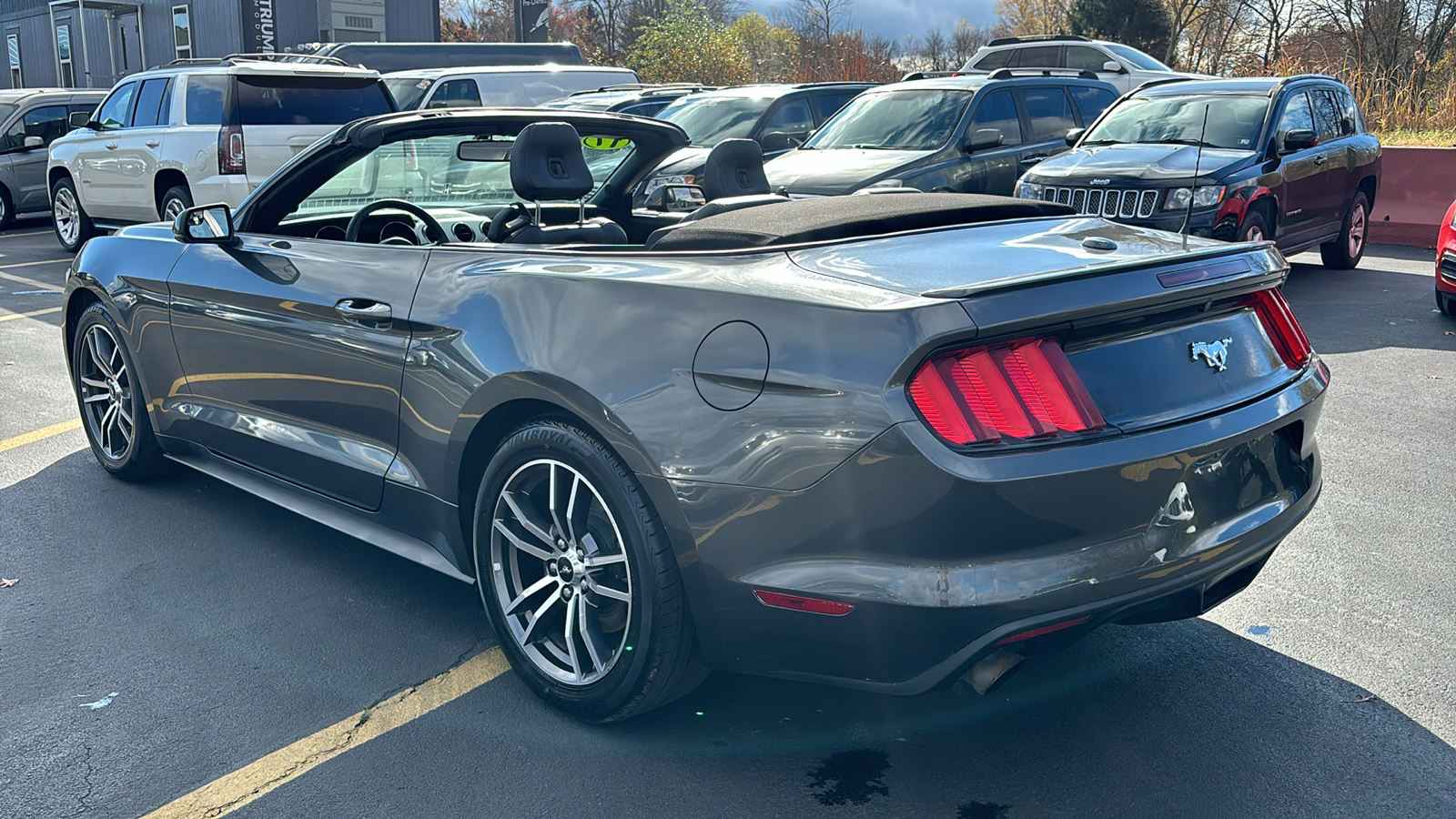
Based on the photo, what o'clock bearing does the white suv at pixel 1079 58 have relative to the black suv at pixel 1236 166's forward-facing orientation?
The white suv is roughly at 4 o'clock from the black suv.

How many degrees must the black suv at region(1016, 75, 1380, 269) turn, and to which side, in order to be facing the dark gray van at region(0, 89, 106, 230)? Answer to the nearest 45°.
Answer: approximately 45° to its right

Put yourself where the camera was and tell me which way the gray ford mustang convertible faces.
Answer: facing away from the viewer and to the left of the viewer

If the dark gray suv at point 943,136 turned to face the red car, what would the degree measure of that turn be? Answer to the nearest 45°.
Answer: approximately 90° to its left

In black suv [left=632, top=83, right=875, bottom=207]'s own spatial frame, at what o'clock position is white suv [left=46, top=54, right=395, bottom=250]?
The white suv is roughly at 1 o'clock from the black suv.

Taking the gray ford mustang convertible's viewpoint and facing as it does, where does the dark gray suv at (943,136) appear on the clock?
The dark gray suv is roughly at 2 o'clock from the gray ford mustang convertible.

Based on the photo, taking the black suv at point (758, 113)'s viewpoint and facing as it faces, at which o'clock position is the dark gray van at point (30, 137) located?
The dark gray van is roughly at 2 o'clock from the black suv.

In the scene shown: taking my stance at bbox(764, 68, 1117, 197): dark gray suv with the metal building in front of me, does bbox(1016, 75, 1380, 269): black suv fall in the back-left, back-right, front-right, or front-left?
back-right

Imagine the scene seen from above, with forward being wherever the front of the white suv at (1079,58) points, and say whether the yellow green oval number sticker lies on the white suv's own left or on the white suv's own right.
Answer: on the white suv's own right

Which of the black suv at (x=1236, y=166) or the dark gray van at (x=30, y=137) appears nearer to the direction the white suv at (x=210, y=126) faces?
the dark gray van

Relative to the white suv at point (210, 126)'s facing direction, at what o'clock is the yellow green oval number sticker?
The yellow green oval number sticker is roughly at 7 o'clock from the white suv.

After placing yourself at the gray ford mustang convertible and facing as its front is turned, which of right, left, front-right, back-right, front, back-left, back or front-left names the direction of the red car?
right
